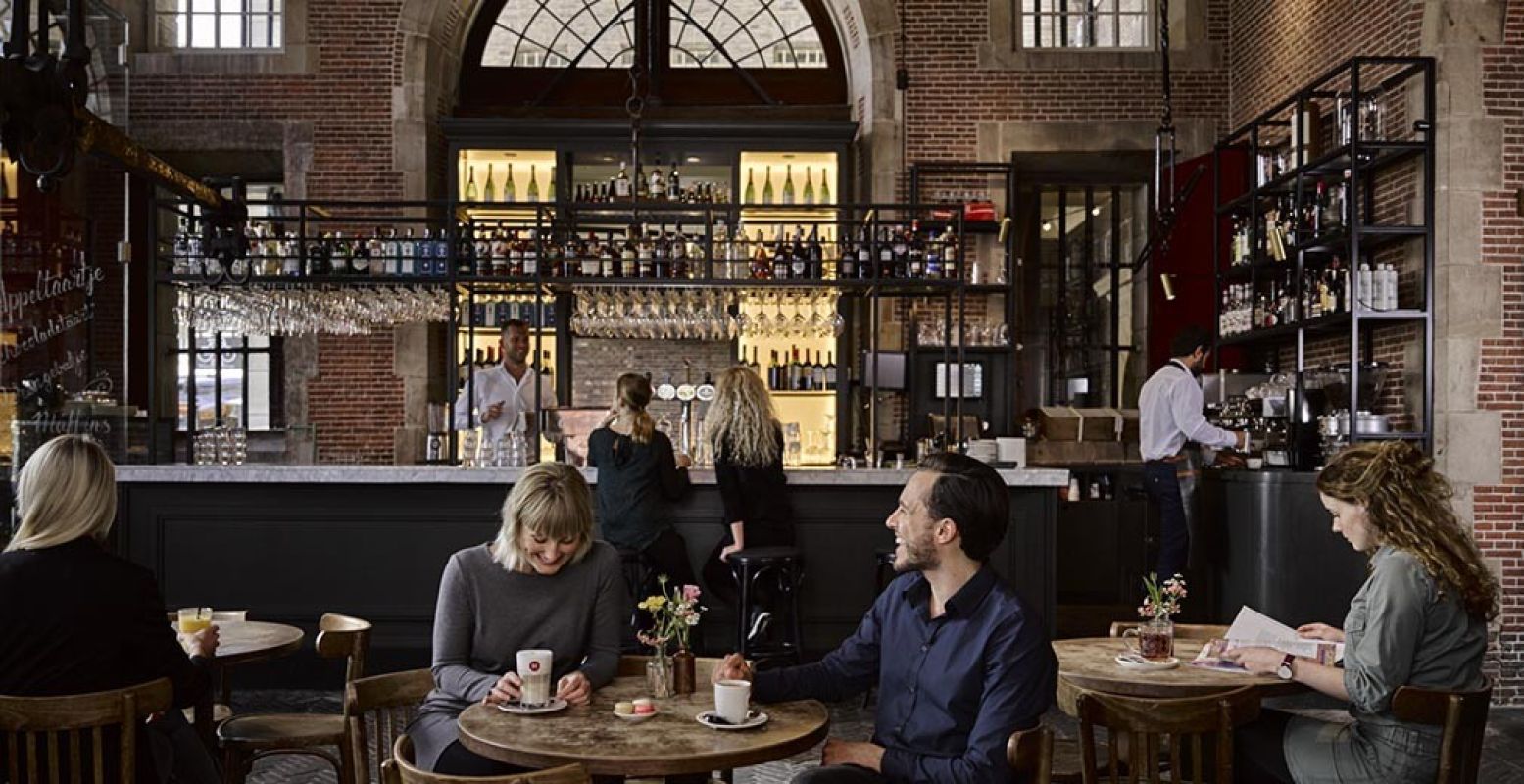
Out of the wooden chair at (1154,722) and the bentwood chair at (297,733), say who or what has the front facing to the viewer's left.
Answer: the bentwood chair

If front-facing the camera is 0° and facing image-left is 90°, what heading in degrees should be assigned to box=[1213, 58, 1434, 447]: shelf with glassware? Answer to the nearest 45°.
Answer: approximately 45°

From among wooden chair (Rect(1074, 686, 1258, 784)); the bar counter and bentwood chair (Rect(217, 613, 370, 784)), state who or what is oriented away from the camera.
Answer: the wooden chair

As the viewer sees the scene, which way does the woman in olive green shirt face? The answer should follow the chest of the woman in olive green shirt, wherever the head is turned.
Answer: to the viewer's left

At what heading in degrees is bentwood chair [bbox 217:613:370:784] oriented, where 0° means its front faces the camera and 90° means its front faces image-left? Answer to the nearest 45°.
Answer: approximately 90°

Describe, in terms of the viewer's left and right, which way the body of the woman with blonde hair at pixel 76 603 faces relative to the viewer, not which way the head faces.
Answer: facing away from the viewer and to the right of the viewer

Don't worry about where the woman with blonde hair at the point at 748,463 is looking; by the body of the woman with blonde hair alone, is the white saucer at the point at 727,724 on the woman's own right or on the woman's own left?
on the woman's own left

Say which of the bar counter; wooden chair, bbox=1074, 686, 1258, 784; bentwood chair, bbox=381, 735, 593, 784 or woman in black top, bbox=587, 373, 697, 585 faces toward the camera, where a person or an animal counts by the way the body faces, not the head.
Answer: the bar counter

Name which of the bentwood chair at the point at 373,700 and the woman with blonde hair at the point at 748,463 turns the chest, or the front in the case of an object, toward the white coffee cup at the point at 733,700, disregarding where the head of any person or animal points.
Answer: the bentwood chair

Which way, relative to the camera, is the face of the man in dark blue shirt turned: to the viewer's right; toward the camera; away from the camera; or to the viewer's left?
to the viewer's left

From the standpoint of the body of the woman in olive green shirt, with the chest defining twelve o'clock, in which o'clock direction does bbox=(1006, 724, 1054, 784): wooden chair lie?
The wooden chair is roughly at 10 o'clock from the woman in olive green shirt.

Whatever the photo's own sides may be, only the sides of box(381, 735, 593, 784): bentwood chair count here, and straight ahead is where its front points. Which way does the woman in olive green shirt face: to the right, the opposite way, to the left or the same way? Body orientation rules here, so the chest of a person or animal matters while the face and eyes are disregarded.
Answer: to the left
